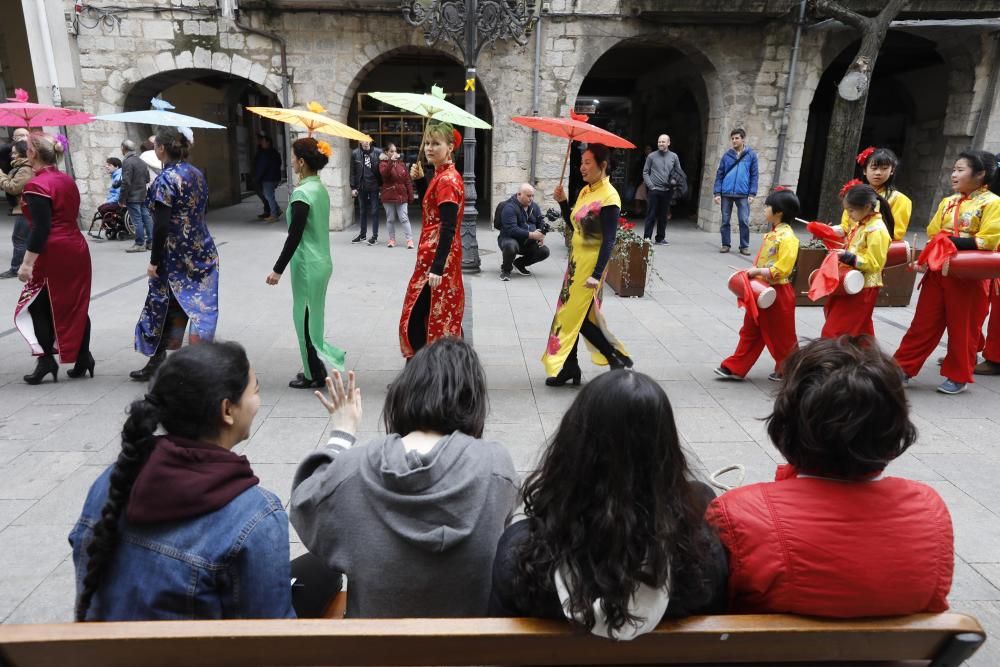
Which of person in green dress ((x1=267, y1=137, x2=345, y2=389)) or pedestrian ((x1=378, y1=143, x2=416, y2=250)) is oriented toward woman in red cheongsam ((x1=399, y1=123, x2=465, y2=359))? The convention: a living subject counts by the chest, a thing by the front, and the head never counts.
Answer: the pedestrian

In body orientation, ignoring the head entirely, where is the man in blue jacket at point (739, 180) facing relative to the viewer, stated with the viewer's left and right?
facing the viewer

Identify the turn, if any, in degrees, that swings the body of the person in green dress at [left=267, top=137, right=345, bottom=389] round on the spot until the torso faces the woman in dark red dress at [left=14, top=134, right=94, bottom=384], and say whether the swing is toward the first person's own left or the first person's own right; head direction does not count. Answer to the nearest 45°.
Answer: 0° — they already face them

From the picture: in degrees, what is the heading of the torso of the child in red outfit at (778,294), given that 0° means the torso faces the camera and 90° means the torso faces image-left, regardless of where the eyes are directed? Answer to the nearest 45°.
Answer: approximately 90°

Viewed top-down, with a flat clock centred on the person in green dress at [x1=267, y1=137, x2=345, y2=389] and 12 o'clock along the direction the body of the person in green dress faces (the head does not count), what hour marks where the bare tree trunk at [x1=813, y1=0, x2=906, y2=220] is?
The bare tree trunk is roughly at 5 o'clock from the person in green dress.

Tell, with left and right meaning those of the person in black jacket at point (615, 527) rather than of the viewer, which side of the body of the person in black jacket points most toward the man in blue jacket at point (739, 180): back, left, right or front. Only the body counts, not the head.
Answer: front

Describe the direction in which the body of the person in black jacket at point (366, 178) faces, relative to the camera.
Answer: toward the camera

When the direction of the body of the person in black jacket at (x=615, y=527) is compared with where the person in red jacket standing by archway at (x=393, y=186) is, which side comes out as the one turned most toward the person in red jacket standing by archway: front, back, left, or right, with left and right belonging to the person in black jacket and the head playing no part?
front

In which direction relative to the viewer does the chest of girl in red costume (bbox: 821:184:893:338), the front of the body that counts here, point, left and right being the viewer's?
facing to the left of the viewer

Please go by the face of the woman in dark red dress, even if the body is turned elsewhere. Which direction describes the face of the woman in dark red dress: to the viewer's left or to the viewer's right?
to the viewer's left

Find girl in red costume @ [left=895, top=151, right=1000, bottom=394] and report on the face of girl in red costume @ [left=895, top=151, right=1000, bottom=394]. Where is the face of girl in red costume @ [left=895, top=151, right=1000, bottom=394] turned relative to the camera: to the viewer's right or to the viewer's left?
to the viewer's left

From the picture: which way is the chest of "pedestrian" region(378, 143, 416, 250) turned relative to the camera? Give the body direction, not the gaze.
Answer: toward the camera

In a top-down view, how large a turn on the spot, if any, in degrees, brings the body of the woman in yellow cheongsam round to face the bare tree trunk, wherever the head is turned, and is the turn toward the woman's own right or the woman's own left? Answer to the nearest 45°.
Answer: approximately 135° to the woman's own right
